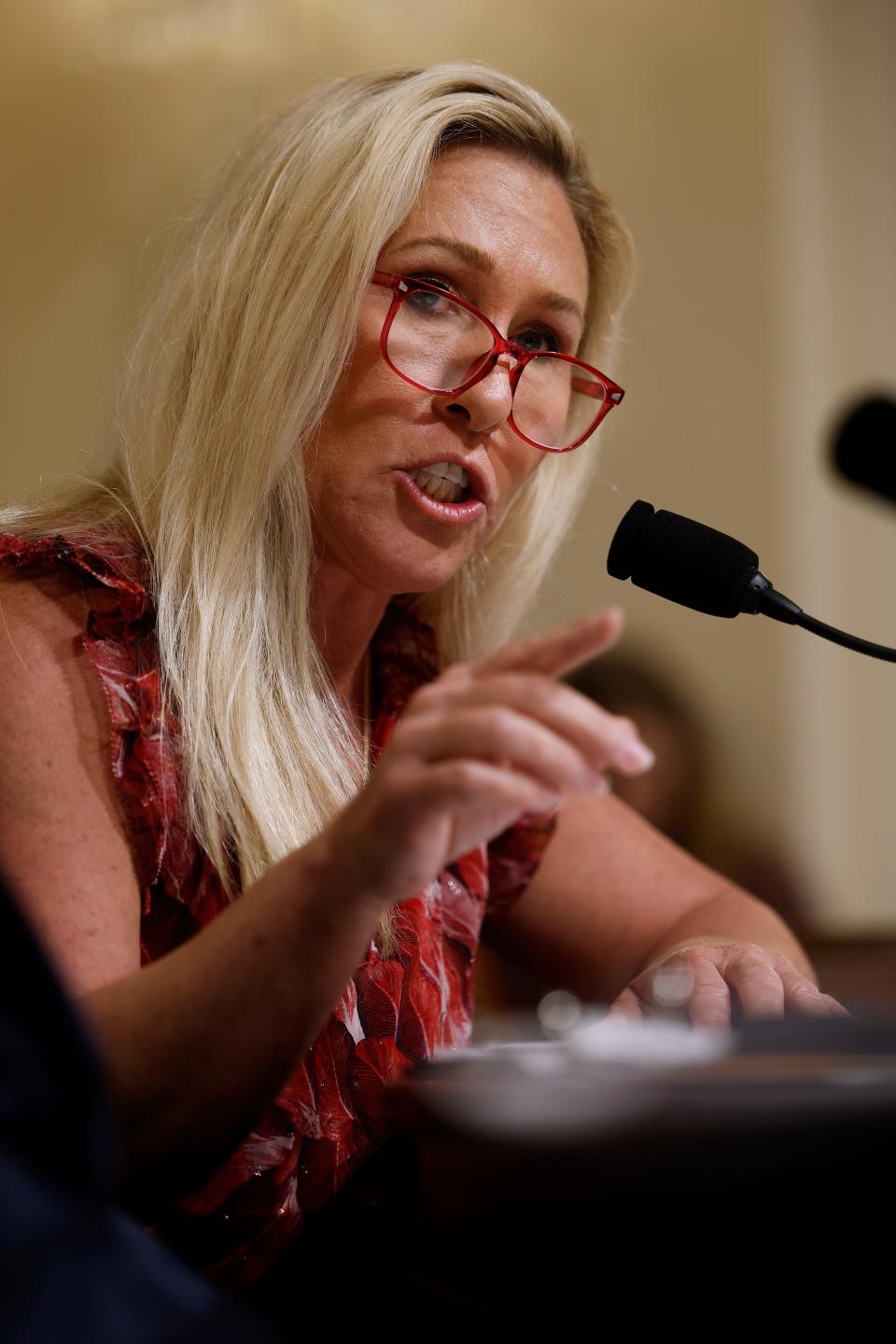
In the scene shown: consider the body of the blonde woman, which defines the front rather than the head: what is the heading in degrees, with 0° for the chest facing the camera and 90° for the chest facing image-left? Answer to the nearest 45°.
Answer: approximately 315°

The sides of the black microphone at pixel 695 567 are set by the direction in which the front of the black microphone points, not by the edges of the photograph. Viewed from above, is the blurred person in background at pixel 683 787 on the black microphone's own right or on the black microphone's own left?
on the black microphone's own right

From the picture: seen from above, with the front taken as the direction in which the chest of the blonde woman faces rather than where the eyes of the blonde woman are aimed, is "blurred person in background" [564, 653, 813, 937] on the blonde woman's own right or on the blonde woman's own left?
on the blonde woman's own left

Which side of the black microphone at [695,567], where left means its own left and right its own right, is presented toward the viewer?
left
